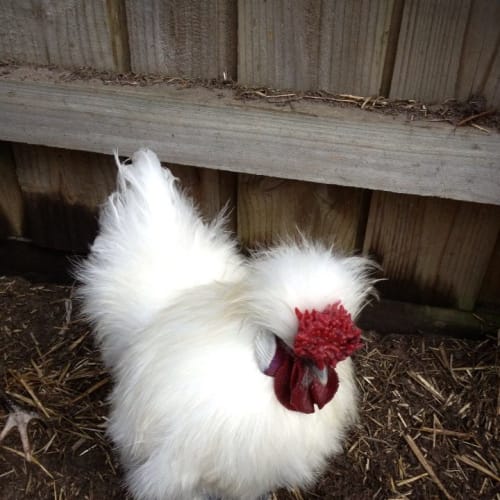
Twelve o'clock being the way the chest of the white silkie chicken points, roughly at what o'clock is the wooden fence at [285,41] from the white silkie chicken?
The wooden fence is roughly at 8 o'clock from the white silkie chicken.

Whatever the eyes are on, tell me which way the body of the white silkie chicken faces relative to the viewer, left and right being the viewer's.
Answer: facing the viewer and to the right of the viewer

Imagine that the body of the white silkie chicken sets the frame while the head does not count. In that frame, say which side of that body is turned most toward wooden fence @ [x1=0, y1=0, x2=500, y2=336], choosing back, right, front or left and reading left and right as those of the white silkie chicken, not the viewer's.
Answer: left
